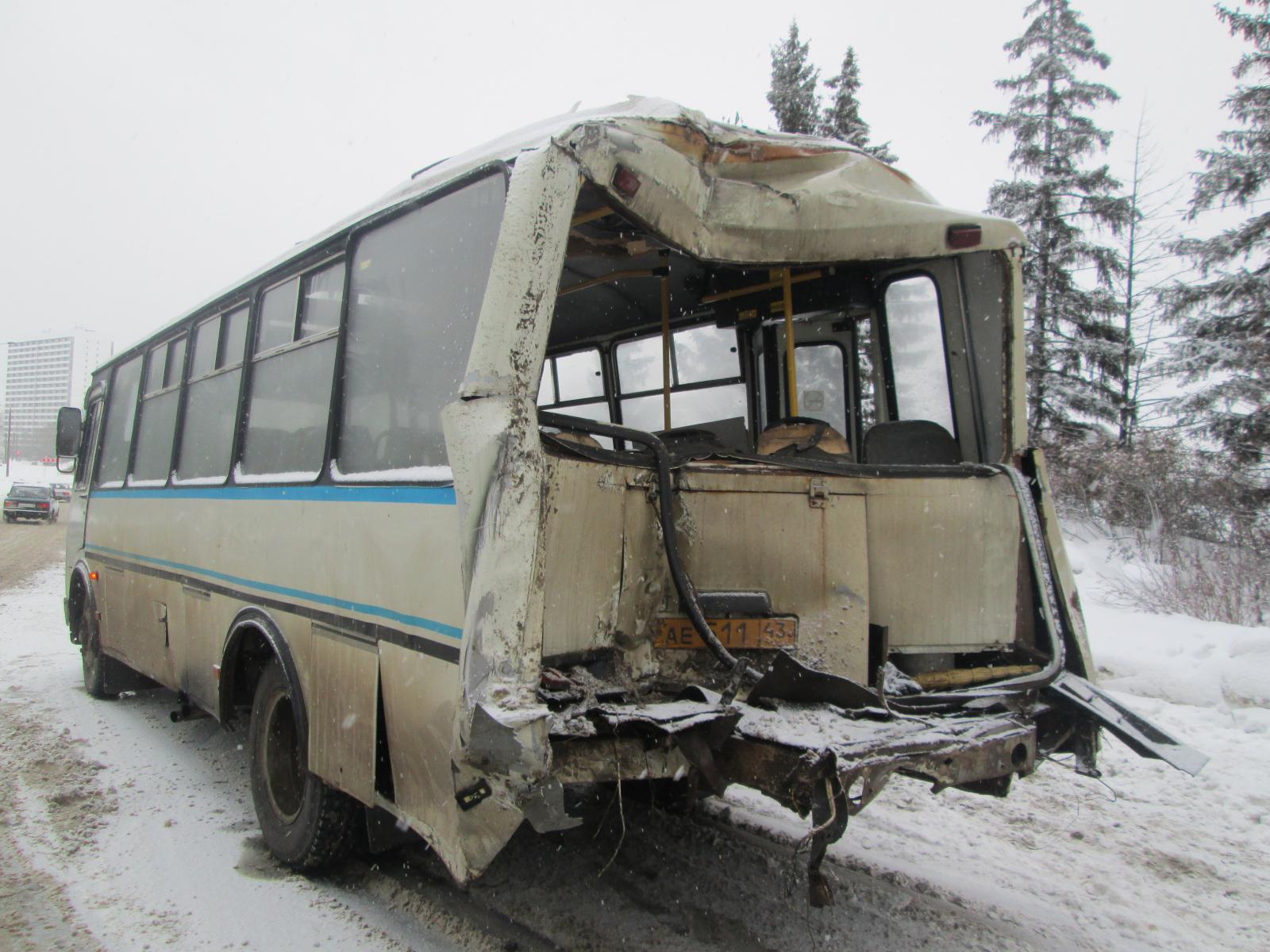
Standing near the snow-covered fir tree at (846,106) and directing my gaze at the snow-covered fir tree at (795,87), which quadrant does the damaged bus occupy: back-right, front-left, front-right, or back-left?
front-left

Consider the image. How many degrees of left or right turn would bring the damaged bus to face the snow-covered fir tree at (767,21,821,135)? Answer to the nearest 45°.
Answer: approximately 45° to its right

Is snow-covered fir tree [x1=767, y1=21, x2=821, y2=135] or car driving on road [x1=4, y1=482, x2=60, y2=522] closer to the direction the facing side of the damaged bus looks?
the car driving on road

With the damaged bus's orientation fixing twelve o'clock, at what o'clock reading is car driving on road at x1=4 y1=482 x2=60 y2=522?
The car driving on road is roughly at 12 o'clock from the damaged bus.

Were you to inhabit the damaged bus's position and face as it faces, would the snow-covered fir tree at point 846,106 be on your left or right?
on your right

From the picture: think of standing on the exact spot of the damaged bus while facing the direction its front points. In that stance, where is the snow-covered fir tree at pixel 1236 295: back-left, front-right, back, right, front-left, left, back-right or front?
right

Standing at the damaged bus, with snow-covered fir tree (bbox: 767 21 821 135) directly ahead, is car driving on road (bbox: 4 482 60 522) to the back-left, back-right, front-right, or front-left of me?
front-left

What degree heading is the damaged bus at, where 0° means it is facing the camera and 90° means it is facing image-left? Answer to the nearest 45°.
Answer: approximately 135°
